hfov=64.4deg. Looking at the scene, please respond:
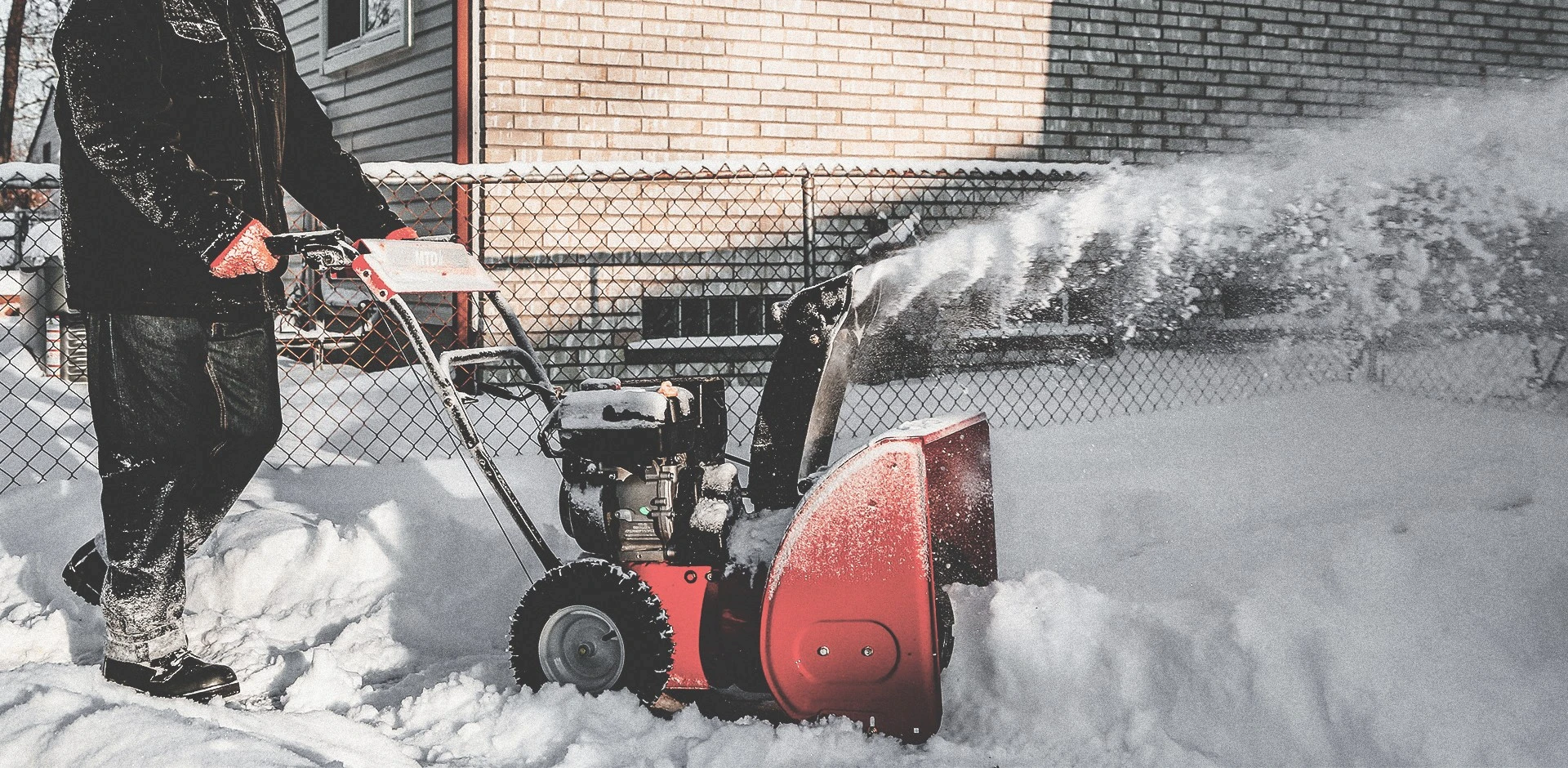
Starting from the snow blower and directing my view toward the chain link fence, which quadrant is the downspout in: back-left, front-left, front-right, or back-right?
front-left

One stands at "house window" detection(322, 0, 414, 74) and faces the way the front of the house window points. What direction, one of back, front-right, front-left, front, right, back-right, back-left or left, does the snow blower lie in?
front-left

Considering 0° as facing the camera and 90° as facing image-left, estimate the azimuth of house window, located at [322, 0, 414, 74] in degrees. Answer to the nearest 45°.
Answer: approximately 45°

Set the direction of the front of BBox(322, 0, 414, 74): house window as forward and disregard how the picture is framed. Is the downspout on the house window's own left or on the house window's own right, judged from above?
on the house window's own left

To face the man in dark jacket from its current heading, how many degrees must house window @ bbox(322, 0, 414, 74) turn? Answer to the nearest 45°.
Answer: approximately 45° to its left

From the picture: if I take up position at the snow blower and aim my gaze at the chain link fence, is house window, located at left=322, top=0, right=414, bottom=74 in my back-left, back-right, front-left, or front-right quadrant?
front-left
